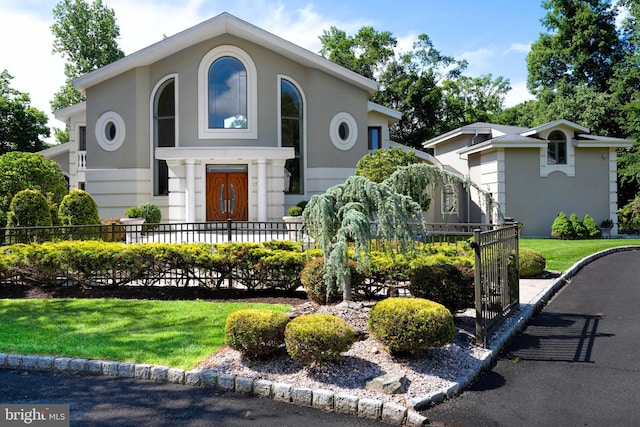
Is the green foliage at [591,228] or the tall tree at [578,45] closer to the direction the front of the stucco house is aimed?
the green foliage

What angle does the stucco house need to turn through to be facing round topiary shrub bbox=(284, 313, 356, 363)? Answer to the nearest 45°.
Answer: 0° — it already faces it

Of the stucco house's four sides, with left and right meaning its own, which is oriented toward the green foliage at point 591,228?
left

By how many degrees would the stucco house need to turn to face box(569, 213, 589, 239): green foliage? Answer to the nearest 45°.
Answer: approximately 90° to its left

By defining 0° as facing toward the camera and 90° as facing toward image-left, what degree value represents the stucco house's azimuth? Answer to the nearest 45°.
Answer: approximately 0°

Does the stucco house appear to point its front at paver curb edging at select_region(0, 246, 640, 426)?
yes

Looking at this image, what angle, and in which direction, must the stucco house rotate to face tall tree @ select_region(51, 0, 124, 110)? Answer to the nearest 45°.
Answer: approximately 135° to its right

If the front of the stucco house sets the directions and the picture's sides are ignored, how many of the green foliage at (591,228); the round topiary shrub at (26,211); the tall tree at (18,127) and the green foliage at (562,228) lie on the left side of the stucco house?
2

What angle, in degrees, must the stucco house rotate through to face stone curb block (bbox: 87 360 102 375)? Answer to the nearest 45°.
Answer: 0° — it already faces it

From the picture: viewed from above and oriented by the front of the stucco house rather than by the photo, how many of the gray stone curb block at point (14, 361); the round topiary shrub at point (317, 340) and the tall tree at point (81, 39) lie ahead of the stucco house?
2

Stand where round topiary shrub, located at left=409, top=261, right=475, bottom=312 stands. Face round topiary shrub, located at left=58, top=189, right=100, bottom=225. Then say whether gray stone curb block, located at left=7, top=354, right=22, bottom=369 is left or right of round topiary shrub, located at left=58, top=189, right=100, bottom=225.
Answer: left

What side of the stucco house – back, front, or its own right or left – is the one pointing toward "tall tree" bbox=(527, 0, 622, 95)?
left
